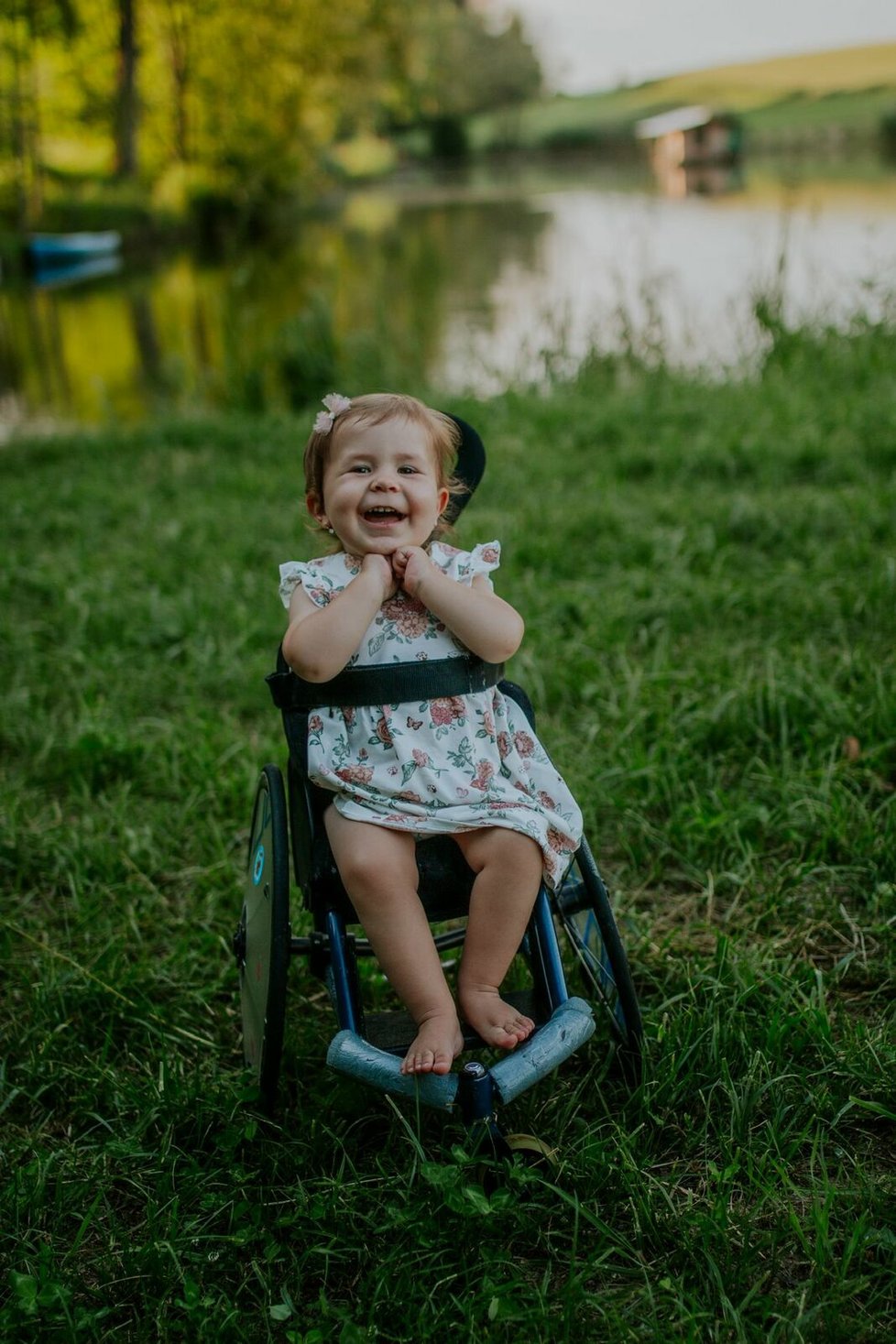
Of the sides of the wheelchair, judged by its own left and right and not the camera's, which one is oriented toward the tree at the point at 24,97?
back

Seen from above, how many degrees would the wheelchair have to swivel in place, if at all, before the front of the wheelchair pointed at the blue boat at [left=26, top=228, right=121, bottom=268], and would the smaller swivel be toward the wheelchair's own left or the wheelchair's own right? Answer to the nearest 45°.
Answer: approximately 180°

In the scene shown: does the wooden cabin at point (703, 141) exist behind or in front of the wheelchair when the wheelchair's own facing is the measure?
behind

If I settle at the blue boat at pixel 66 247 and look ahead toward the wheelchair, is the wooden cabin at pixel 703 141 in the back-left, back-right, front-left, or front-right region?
back-left

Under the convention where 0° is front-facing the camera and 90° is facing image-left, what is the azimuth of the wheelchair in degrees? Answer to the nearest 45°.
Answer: approximately 0°
